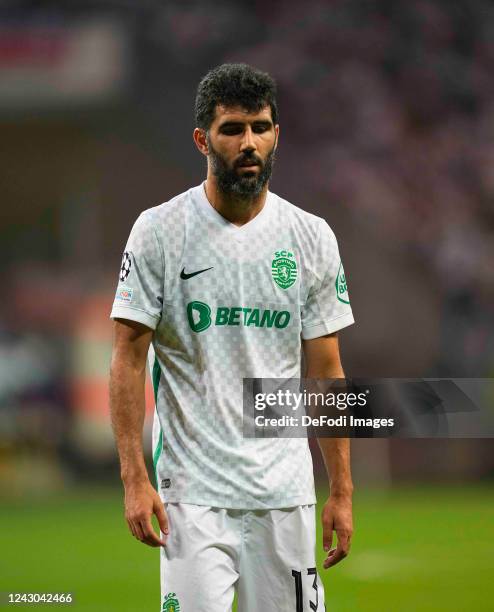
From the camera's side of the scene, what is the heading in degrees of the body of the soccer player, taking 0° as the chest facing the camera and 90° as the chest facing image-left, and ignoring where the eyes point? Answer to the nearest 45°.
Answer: approximately 0°
